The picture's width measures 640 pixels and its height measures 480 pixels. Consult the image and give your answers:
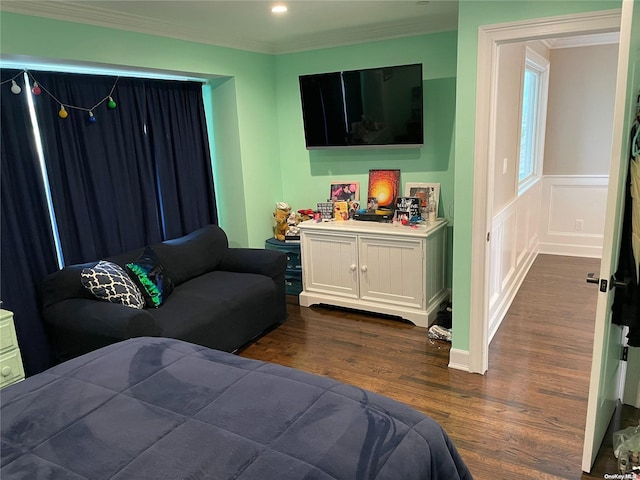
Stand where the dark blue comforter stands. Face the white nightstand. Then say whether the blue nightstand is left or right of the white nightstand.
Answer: right

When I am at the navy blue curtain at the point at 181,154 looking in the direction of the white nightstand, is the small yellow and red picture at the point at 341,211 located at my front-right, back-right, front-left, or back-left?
back-left

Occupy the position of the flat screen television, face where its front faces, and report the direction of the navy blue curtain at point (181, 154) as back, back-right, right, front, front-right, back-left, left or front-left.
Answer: front-right

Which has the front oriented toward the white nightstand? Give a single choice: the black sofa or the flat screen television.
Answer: the flat screen television

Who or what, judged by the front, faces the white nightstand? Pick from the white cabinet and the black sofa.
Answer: the white cabinet

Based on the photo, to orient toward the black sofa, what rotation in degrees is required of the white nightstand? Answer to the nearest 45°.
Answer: approximately 45° to its left

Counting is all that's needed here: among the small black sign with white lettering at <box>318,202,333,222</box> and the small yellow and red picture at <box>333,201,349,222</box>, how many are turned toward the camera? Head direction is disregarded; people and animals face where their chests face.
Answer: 2
